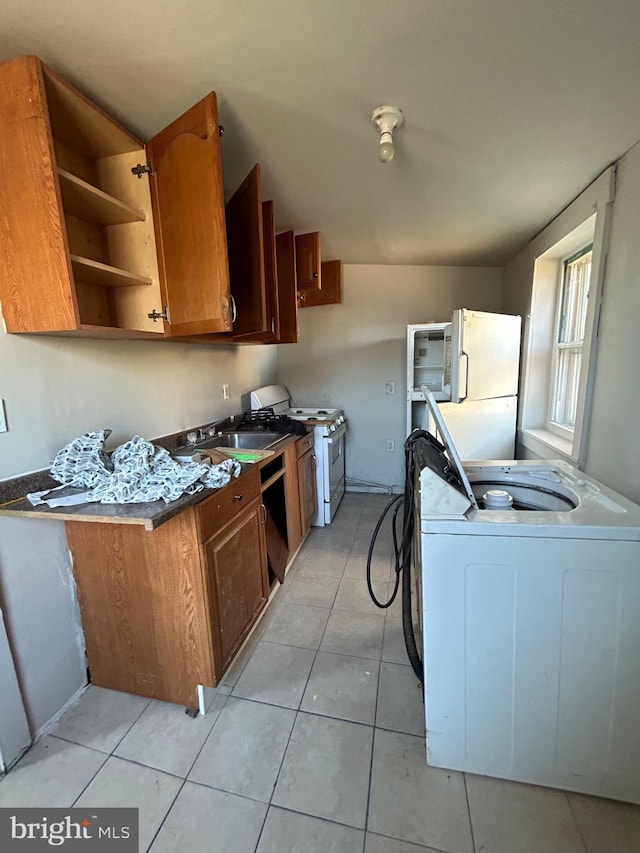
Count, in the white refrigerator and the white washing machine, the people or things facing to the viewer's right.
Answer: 1

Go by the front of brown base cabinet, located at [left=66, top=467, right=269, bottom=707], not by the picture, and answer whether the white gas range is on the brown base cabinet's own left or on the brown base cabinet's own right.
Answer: on the brown base cabinet's own left

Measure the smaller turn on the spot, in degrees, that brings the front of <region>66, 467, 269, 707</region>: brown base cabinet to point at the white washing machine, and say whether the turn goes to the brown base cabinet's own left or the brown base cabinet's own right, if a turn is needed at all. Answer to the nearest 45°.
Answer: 0° — it already faces it

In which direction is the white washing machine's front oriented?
to the viewer's right

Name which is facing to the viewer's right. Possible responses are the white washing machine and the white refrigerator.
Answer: the white washing machine

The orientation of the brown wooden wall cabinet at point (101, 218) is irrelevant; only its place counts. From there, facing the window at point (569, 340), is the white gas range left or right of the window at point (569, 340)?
left

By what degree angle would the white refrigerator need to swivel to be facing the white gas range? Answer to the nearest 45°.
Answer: approximately 90° to its right

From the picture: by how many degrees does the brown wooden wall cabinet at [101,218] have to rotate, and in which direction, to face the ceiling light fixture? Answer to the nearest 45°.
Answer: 0° — it already faces it

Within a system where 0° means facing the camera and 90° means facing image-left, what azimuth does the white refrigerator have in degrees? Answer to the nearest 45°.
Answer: approximately 0°

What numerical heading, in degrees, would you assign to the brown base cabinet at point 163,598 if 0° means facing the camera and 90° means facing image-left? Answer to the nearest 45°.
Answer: approximately 315°

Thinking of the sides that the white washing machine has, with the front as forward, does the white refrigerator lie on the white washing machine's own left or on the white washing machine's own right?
on the white washing machine's own left
